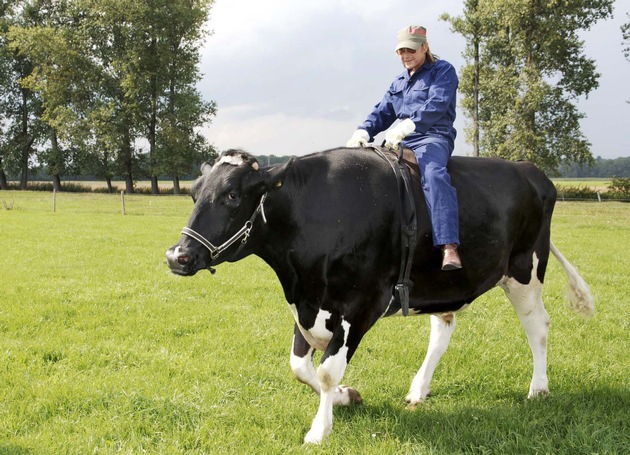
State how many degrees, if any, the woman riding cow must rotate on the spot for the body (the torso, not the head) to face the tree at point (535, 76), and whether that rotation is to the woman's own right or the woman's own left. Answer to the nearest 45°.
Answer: approximately 135° to the woman's own right

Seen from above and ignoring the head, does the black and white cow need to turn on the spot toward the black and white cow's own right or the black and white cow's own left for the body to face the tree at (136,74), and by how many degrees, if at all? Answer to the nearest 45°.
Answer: approximately 90° to the black and white cow's own right

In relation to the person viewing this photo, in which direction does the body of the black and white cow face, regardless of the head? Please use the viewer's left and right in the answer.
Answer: facing the viewer and to the left of the viewer

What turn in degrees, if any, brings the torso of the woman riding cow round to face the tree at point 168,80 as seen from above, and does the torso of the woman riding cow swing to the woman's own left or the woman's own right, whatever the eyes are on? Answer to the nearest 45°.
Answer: approximately 90° to the woman's own right

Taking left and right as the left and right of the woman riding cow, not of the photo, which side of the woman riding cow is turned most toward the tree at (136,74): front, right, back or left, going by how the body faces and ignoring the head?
right

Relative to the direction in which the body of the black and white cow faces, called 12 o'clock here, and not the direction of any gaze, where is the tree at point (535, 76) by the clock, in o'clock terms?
The tree is roughly at 5 o'clock from the black and white cow.

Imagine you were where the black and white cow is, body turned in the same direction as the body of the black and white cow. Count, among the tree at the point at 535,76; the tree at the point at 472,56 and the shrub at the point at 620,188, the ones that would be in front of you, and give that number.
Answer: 0

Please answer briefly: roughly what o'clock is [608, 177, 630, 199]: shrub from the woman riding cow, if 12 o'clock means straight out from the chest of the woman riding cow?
The shrub is roughly at 5 o'clock from the woman riding cow.

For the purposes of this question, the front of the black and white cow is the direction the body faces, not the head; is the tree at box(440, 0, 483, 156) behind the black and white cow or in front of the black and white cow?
behind

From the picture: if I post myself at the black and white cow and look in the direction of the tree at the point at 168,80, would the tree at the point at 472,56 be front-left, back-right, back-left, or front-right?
front-right

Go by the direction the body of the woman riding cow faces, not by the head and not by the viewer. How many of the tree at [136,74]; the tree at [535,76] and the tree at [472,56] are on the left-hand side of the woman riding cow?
0
